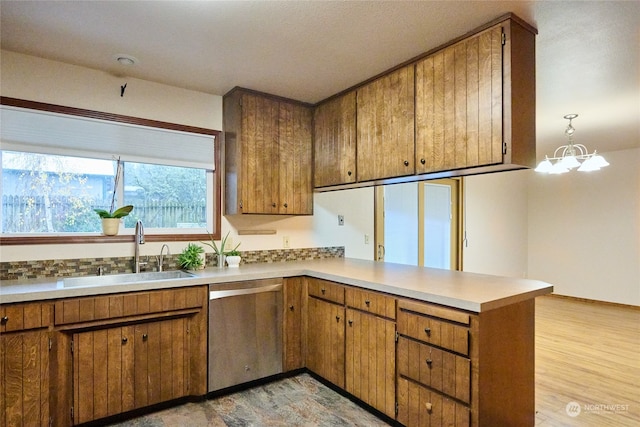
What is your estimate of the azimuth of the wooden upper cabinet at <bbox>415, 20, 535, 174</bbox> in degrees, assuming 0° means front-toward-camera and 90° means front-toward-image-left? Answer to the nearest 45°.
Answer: approximately 45°

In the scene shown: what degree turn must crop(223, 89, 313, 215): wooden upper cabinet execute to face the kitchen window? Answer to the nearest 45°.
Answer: approximately 135° to its right

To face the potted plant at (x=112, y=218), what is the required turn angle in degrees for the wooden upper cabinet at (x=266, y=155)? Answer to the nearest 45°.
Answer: approximately 135° to its right

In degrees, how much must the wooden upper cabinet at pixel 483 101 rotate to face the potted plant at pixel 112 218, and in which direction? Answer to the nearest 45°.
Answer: approximately 45° to its right

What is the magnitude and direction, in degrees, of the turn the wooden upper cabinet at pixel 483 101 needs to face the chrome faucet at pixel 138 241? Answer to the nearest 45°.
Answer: approximately 45° to its right

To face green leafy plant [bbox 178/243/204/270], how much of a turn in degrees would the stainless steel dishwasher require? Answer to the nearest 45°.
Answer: approximately 180°

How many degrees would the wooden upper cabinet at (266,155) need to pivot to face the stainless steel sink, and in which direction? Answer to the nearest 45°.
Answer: approximately 135° to its right

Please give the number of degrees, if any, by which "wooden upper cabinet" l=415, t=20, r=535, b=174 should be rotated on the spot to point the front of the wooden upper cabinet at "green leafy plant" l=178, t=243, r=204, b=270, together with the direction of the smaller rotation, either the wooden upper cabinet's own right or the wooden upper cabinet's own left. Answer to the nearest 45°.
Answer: approximately 45° to the wooden upper cabinet's own right
